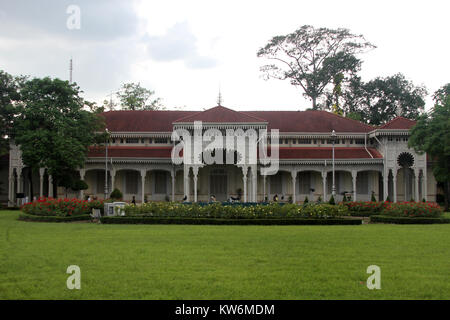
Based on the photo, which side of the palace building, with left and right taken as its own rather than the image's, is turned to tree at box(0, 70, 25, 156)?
right

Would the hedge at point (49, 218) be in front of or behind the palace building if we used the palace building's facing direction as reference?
in front

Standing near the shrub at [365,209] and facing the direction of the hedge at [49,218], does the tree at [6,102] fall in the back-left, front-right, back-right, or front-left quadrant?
front-right

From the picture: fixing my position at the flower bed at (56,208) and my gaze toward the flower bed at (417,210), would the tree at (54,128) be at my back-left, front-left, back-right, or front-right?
back-left

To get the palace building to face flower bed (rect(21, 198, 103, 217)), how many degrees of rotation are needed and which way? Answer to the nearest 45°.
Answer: approximately 45° to its right

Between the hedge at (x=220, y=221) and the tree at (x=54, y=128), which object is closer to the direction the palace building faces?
the hedge

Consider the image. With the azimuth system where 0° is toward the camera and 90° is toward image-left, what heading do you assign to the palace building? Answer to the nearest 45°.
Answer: approximately 0°

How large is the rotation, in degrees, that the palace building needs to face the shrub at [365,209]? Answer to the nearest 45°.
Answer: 0° — it already faces it

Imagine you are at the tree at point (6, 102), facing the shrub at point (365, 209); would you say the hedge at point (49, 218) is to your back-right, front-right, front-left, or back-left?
front-right
